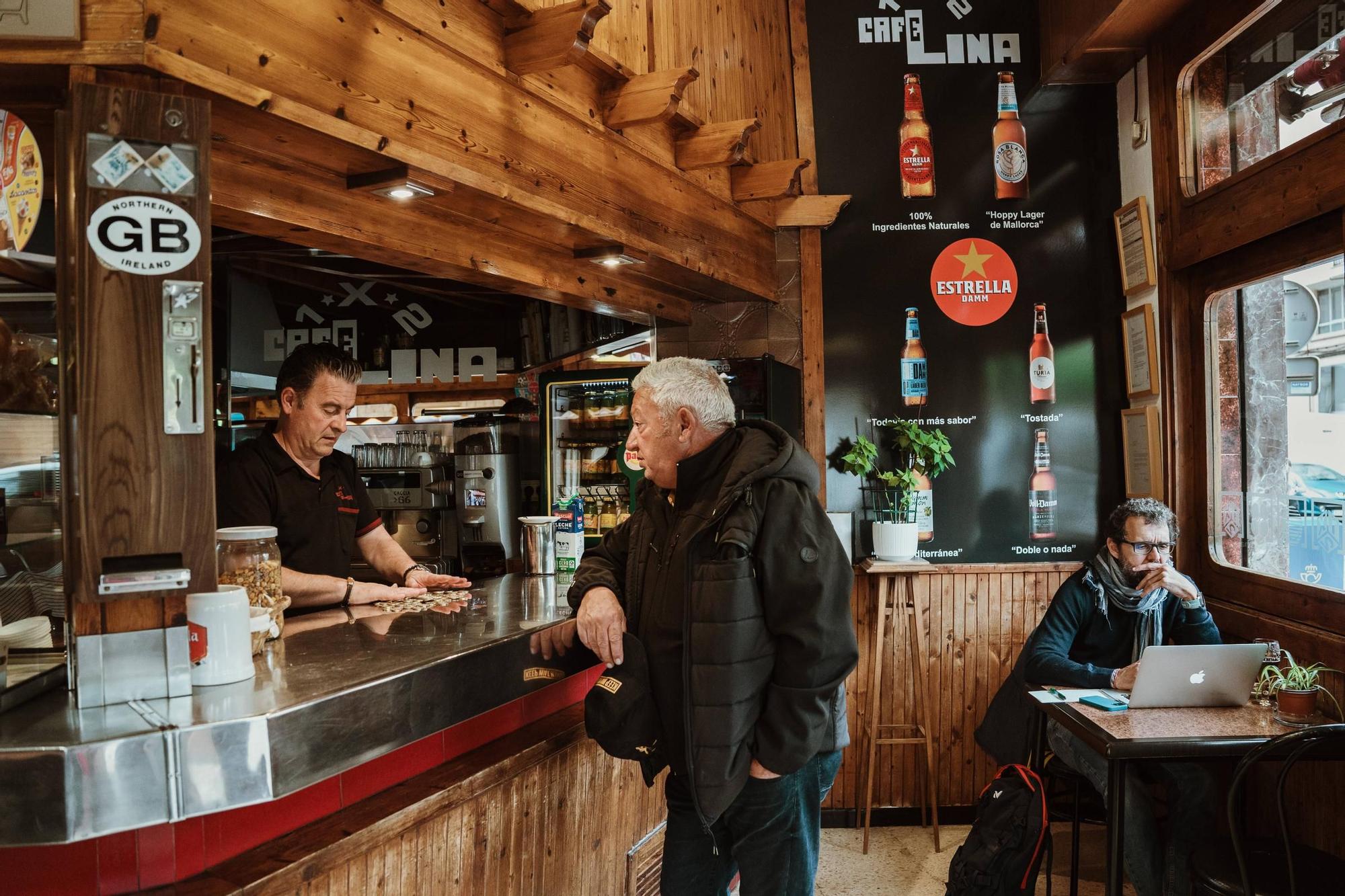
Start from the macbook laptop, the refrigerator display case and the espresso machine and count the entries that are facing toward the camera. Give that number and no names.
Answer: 2

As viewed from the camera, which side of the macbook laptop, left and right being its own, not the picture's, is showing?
back

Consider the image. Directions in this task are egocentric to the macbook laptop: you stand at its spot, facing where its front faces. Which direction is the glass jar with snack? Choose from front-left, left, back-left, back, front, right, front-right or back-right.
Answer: back-left

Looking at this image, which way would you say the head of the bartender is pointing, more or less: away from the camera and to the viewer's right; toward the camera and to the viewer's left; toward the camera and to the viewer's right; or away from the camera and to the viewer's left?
toward the camera and to the viewer's right

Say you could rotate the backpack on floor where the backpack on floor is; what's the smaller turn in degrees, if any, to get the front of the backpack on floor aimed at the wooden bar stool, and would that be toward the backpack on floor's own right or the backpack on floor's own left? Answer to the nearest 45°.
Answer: approximately 135° to the backpack on floor's own right

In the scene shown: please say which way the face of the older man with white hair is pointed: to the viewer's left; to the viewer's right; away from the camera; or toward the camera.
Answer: to the viewer's left

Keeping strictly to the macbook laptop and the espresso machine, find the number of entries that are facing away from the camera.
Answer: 1

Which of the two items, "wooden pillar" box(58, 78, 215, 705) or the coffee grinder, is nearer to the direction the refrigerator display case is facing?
the wooden pillar

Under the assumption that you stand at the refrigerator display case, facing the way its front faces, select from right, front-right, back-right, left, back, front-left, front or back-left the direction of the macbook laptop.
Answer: front-left

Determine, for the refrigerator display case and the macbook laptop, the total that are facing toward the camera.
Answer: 1

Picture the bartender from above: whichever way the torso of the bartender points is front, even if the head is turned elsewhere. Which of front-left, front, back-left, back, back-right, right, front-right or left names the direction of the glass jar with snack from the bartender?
front-right

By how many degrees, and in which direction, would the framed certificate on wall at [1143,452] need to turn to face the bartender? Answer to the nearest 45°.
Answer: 0° — it already faces them
